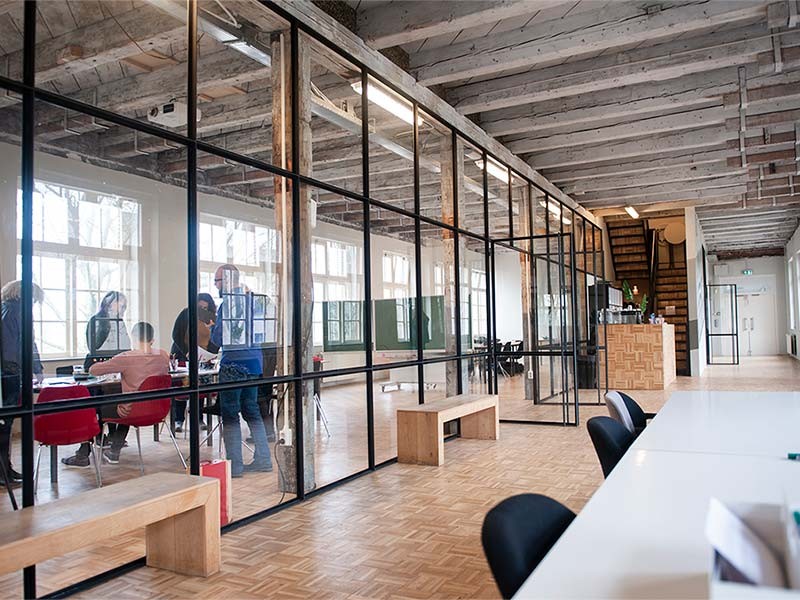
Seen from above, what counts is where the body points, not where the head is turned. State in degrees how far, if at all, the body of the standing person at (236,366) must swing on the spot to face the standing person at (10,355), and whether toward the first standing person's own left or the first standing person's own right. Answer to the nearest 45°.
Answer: approximately 45° to the first standing person's own left

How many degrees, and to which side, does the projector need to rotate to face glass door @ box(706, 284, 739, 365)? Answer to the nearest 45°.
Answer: approximately 135° to its right

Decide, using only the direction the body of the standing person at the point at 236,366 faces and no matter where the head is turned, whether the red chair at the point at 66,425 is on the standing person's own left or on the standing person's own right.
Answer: on the standing person's own left

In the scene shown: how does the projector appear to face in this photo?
to the viewer's left
